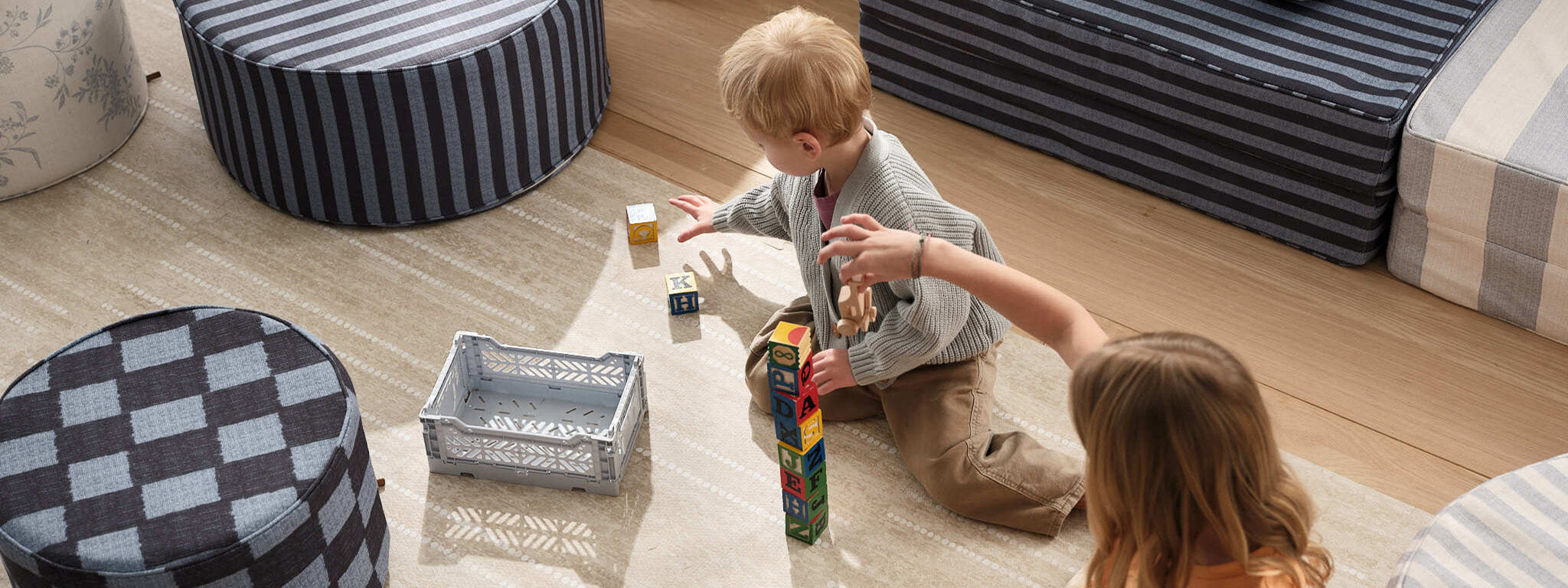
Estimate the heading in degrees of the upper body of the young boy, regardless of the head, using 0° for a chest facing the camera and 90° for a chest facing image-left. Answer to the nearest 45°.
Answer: approximately 45°

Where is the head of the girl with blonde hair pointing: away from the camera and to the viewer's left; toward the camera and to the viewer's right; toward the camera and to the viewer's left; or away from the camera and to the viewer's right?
away from the camera and to the viewer's left

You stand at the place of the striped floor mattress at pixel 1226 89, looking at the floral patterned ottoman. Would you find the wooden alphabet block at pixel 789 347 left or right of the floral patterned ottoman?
left

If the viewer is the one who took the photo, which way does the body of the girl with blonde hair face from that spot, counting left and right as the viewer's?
facing away from the viewer and to the left of the viewer

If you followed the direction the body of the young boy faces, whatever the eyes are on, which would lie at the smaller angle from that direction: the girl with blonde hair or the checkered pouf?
the checkered pouf

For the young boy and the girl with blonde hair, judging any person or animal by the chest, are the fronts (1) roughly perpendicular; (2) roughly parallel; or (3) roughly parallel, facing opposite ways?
roughly perpendicular

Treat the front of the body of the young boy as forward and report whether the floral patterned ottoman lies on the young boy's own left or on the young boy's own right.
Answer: on the young boy's own right
